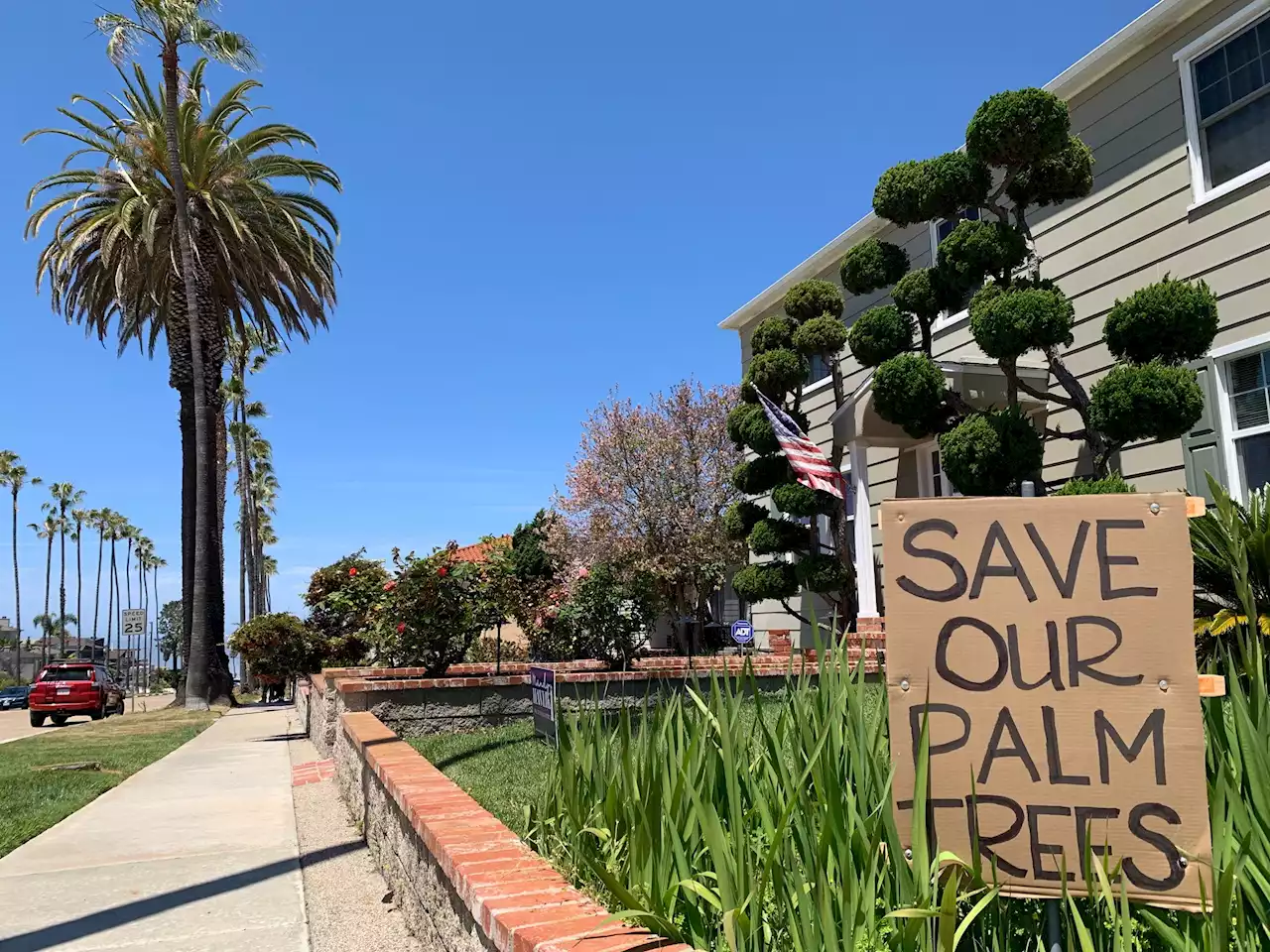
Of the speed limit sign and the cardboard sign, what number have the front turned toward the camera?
2

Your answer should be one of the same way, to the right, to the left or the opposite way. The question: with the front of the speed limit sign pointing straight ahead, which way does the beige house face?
to the right

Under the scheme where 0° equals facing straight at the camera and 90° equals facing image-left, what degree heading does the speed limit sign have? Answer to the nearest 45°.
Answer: approximately 0°

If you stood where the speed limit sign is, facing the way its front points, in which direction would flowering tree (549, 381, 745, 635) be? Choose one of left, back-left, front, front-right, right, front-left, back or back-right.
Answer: front-left

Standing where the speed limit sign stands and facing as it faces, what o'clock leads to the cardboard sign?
The cardboard sign is roughly at 12 o'clock from the speed limit sign.

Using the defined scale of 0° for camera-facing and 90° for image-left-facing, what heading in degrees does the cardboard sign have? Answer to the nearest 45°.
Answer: approximately 0°

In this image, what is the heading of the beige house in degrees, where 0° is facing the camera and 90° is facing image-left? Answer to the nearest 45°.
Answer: approximately 45°

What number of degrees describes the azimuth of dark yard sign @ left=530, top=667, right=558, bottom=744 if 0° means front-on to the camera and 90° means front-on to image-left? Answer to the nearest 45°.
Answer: approximately 45°
